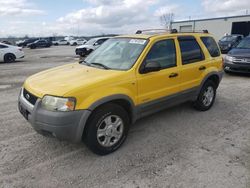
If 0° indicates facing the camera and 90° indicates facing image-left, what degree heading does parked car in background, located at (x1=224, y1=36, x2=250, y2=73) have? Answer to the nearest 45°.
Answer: approximately 45°

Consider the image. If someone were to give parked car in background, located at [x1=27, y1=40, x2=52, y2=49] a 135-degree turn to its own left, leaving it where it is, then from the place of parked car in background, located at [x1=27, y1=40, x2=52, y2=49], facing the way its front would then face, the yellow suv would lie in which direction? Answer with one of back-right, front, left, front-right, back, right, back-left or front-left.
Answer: front-right

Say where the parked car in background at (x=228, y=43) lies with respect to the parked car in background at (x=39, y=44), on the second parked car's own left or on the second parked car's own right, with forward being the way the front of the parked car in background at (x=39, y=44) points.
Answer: on the second parked car's own left

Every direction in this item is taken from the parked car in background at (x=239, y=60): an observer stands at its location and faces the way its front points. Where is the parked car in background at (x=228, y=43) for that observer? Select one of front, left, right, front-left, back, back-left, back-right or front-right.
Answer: back-right

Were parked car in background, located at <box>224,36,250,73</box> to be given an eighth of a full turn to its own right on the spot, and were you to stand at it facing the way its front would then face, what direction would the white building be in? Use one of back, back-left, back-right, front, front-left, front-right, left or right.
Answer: right

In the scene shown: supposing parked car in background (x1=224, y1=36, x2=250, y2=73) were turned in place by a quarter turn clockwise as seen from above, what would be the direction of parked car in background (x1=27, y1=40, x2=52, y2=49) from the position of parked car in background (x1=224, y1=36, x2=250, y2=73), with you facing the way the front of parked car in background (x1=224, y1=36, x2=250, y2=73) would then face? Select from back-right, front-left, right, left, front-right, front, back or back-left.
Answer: front

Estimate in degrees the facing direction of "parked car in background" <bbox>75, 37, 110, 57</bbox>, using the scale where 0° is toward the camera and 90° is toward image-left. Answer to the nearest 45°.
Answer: approximately 45°

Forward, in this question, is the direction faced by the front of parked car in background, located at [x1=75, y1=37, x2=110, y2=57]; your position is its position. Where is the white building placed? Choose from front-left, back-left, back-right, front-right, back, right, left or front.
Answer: back

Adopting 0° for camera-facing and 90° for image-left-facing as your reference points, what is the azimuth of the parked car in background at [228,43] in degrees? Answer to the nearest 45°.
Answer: approximately 45°

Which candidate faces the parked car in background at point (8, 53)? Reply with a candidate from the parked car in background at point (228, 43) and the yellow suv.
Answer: the parked car in background at point (228, 43)

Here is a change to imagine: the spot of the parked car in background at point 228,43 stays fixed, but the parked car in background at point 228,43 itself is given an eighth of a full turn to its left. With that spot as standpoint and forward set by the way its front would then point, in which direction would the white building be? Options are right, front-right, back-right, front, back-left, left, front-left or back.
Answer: back

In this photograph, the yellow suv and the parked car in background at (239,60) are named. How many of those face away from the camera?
0

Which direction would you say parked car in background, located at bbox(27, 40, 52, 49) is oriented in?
to the viewer's left
